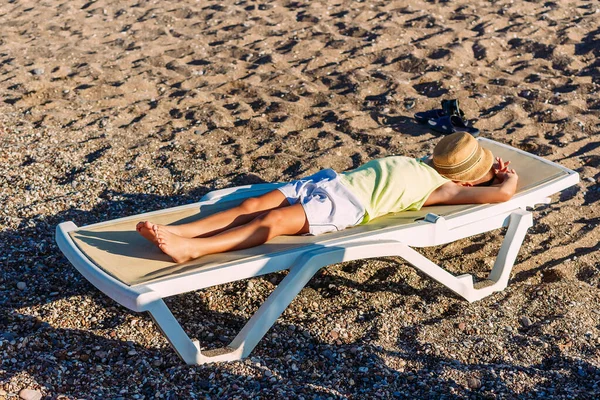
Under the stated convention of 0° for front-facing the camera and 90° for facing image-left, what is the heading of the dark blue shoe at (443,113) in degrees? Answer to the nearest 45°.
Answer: approximately 90°

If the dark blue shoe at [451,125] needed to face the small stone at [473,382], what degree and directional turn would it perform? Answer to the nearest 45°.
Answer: approximately 90° to its left

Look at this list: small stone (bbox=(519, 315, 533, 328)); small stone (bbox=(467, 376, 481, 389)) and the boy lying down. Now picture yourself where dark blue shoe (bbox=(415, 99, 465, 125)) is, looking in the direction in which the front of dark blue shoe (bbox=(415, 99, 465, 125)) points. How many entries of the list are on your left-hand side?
3

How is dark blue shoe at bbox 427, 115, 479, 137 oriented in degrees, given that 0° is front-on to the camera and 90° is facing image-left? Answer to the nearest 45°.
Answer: approximately 90°

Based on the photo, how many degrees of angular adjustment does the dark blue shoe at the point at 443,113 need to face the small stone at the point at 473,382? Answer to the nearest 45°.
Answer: approximately 90° to its left

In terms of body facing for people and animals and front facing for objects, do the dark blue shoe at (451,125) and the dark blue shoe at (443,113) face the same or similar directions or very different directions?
same or similar directions

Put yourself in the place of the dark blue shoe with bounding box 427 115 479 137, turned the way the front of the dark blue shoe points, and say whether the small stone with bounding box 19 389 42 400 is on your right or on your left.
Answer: on your left
